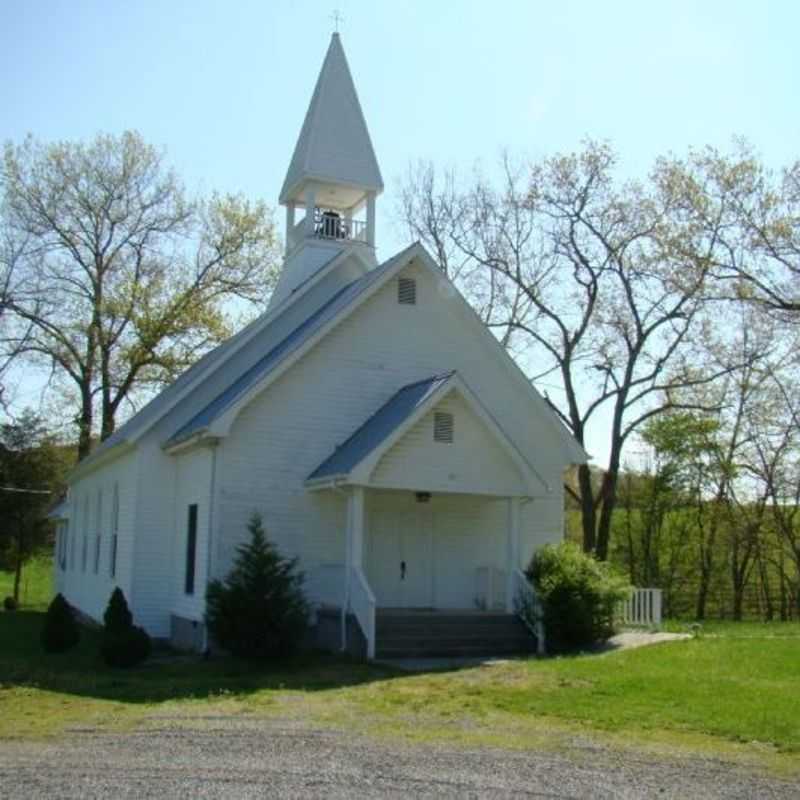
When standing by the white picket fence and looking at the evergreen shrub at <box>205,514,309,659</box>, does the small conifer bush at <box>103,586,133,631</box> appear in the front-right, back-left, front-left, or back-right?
front-right

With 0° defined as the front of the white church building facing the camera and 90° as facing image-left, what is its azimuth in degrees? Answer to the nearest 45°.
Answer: approximately 315°

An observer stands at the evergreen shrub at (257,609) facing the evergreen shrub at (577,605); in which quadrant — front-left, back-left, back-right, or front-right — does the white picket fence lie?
front-left

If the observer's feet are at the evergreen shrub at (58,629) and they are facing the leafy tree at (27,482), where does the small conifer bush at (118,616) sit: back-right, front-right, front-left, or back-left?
back-right

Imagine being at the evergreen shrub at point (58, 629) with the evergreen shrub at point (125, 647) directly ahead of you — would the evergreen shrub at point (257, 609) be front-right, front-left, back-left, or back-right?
front-left

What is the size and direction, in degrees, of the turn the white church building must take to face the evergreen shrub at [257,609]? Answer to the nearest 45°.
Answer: approximately 90° to its right

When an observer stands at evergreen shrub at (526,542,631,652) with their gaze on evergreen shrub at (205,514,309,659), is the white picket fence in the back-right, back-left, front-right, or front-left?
back-right

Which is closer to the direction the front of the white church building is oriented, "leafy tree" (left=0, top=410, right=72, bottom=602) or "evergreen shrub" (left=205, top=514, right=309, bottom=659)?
the evergreen shrub

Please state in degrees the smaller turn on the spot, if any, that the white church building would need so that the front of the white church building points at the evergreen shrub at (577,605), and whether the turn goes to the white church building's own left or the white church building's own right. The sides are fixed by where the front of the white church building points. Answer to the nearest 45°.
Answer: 0° — it already faces it

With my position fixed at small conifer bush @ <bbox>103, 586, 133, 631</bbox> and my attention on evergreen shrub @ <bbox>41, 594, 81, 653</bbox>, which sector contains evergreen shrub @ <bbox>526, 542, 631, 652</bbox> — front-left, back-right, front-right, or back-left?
back-right

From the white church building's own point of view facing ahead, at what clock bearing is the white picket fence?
The white picket fence is roughly at 10 o'clock from the white church building.

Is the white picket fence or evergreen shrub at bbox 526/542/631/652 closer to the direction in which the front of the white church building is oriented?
the evergreen shrub

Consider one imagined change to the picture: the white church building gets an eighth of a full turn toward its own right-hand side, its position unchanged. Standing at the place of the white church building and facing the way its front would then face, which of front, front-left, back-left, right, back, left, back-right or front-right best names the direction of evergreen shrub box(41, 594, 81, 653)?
right
